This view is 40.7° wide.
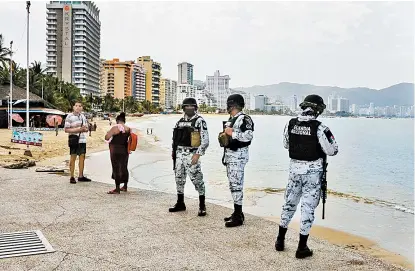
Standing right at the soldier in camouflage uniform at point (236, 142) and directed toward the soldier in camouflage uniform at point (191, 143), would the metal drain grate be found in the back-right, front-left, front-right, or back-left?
front-left

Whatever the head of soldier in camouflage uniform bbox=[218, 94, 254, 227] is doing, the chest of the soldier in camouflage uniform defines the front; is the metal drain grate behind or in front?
in front

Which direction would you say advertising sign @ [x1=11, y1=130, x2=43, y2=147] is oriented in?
toward the camera

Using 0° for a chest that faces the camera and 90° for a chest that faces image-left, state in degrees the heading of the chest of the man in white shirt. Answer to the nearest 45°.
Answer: approximately 315°

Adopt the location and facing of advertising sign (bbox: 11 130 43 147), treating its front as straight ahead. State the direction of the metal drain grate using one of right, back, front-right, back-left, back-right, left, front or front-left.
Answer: front

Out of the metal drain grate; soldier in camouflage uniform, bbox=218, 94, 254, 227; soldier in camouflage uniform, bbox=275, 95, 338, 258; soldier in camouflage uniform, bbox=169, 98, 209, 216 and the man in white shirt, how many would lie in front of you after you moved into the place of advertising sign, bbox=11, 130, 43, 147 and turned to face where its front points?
5

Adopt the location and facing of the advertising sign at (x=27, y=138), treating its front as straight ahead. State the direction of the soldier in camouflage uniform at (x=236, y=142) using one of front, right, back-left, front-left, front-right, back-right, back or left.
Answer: front

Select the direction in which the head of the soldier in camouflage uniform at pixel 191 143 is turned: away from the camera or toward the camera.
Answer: toward the camera

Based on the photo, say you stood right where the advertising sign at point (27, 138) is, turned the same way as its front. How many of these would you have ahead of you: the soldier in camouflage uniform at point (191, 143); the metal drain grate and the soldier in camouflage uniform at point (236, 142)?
3

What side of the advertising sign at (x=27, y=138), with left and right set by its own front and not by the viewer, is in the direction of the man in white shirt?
front

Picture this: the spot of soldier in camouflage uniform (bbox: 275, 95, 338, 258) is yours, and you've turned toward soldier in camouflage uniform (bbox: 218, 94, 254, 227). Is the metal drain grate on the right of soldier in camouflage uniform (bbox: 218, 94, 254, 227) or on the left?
left
